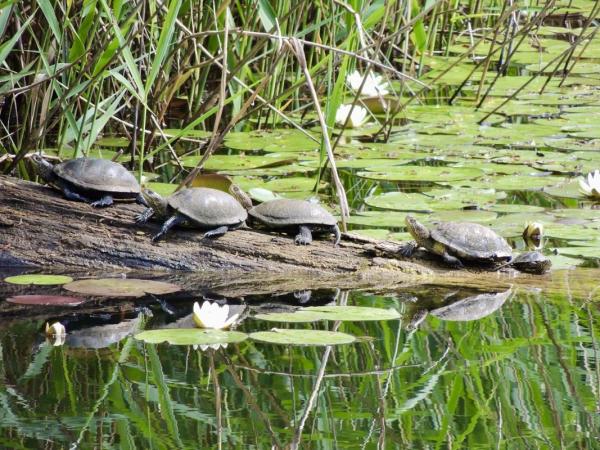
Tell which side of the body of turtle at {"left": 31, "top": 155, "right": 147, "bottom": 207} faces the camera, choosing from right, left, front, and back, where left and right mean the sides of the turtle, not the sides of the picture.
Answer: left

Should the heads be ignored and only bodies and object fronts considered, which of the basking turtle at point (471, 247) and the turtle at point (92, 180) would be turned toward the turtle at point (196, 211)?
the basking turtle

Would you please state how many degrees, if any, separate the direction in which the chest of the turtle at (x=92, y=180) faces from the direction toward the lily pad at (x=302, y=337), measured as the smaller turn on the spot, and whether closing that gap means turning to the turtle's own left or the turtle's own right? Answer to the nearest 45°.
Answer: approximately 135° to the turtle's own left

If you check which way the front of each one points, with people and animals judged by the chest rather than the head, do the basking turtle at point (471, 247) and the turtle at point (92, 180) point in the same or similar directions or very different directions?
same or similar directions

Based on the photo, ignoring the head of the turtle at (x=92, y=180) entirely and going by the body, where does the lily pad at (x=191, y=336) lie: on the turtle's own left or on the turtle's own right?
on the turtle's own left

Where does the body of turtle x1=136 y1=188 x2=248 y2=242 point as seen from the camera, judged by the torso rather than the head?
to the viewer's left

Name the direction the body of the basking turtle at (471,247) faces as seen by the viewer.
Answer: to the viewer's left

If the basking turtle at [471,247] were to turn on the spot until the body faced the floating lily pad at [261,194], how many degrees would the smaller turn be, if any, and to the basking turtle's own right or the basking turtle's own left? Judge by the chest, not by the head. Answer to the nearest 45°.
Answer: approximately 45° to the basking turtle's own right

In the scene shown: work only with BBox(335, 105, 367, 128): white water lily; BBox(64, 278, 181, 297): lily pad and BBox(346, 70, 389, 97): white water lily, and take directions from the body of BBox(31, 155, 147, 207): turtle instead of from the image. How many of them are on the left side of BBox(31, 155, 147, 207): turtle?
1

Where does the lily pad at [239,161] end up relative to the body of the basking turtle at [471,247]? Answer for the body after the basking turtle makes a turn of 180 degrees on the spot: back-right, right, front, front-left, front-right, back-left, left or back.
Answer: back-left

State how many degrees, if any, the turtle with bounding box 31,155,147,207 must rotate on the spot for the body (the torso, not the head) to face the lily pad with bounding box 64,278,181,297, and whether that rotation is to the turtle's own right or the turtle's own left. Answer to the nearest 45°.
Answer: approximately 90° to the turtle's own left
